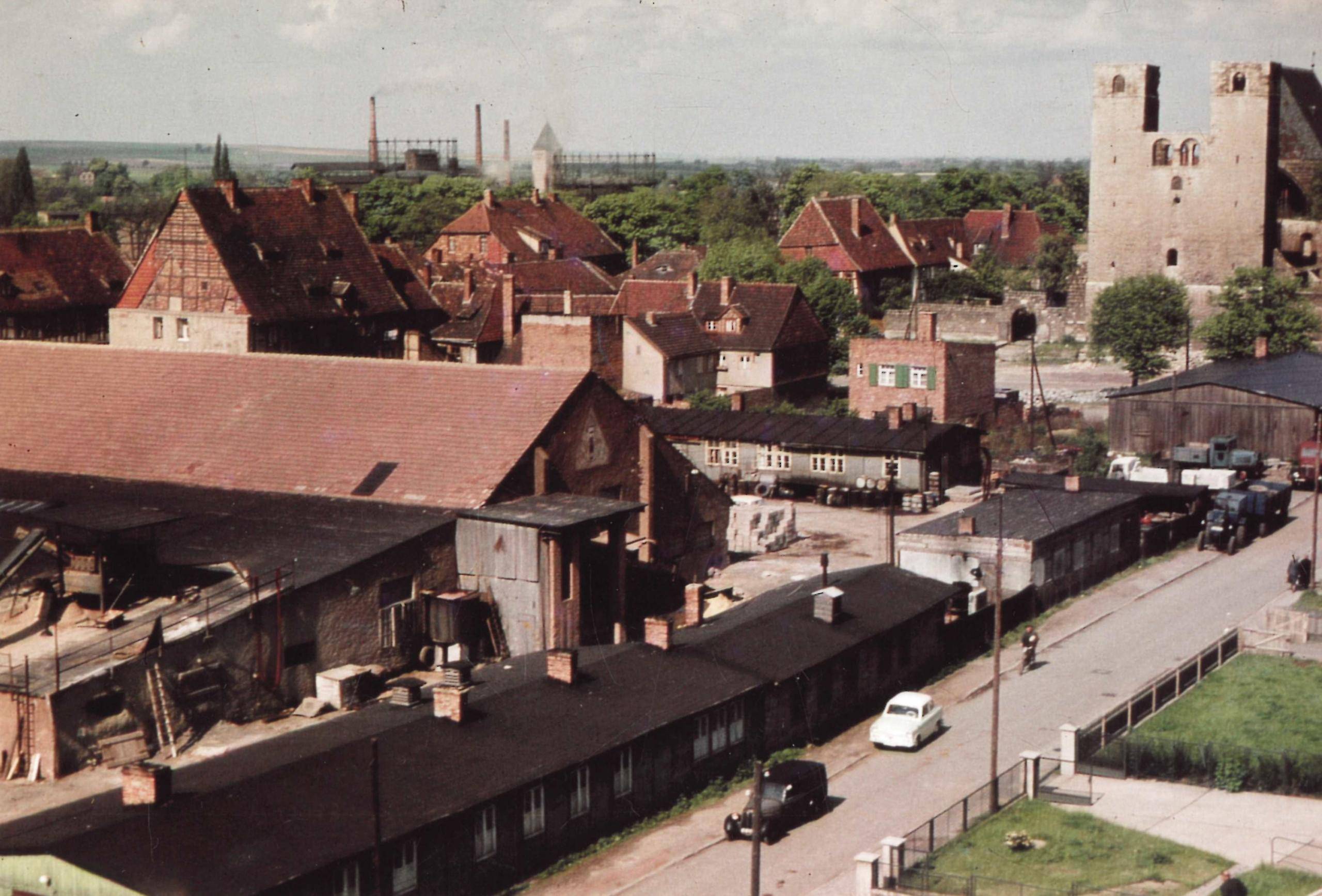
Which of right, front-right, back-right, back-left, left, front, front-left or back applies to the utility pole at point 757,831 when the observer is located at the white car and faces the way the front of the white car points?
front-left

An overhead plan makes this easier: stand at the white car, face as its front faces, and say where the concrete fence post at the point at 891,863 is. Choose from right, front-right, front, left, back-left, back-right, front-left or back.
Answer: front-left

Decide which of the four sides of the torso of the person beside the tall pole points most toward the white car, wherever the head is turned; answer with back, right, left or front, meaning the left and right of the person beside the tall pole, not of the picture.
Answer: front

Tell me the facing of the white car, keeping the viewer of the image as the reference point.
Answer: facing the viewer and to the left of the viewer

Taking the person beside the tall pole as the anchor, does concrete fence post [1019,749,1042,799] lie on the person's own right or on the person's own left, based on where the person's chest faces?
on the person's own left

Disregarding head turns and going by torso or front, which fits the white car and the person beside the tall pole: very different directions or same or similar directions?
same or similar directions

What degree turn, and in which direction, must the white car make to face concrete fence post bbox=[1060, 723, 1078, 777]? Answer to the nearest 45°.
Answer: approximately 90° to its left

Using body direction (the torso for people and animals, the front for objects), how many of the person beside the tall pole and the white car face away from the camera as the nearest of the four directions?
0

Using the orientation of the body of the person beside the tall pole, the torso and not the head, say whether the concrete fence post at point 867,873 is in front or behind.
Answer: in front

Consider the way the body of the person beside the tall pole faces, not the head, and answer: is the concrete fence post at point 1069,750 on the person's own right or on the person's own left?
on the person's own left
